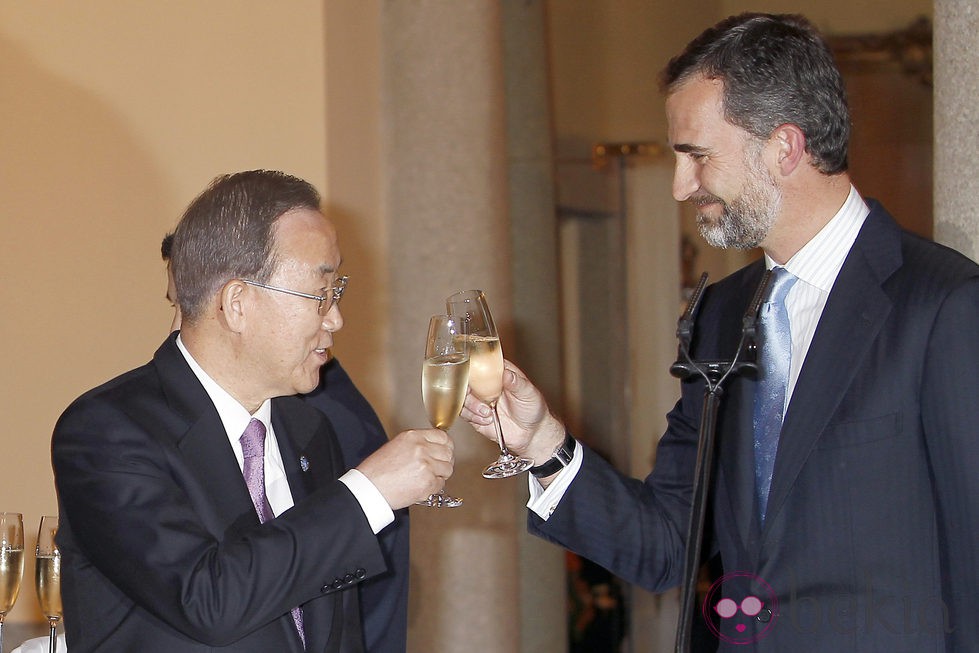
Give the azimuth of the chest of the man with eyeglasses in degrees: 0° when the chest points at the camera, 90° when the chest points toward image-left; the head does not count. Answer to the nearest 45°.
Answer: approximately 315°

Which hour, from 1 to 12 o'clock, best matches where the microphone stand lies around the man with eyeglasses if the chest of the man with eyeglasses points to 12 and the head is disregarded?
The microphone stand is roughly at 12 o'clock from the man with eyeglasses.

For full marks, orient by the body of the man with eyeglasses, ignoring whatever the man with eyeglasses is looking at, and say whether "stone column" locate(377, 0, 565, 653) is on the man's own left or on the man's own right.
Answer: on the man's own left

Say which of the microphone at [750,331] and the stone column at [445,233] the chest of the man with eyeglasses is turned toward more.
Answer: the microphone

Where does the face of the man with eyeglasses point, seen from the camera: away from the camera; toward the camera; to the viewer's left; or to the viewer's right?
to the viewer's right

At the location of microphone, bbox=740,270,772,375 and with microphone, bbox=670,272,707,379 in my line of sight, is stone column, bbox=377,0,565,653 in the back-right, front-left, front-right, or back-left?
front-right

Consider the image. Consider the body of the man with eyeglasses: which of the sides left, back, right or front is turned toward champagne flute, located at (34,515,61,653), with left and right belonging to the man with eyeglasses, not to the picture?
back

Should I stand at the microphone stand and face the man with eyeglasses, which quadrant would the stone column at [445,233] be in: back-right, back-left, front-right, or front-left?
front-right

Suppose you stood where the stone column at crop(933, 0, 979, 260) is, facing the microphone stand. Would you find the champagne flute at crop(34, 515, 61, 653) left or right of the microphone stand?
right

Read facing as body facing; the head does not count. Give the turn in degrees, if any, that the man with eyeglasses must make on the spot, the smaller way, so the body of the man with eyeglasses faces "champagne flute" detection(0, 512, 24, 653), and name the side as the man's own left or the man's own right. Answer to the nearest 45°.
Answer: approximately 180°
